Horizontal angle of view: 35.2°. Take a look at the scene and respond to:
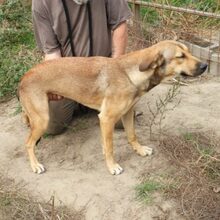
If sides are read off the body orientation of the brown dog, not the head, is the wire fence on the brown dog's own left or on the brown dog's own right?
on the brown dog's own left

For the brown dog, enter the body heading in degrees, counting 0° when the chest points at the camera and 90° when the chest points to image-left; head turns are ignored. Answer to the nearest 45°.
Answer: approximately 270°
